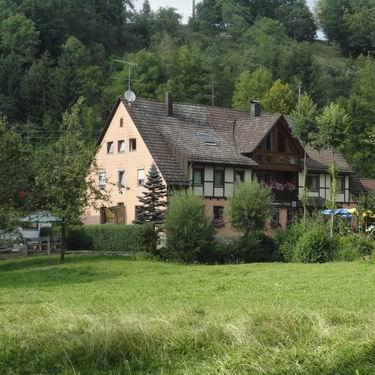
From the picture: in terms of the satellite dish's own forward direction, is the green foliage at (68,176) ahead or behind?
ahead

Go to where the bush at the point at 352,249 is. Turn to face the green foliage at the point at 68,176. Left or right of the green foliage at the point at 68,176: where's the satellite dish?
right

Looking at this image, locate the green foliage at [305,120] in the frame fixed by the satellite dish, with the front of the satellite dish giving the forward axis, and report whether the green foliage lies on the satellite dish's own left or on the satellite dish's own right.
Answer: on the satellite dish's own left

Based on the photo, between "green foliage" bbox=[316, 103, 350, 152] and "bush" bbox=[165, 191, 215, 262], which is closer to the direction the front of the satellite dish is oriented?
the bush

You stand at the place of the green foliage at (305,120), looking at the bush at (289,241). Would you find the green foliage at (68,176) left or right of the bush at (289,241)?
right

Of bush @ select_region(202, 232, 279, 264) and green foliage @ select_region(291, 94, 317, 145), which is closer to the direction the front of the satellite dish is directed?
the bush

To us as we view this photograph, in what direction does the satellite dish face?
facing the viewer

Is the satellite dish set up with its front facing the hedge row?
yes

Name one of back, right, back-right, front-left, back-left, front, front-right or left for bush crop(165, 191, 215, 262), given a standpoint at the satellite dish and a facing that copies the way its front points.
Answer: front
